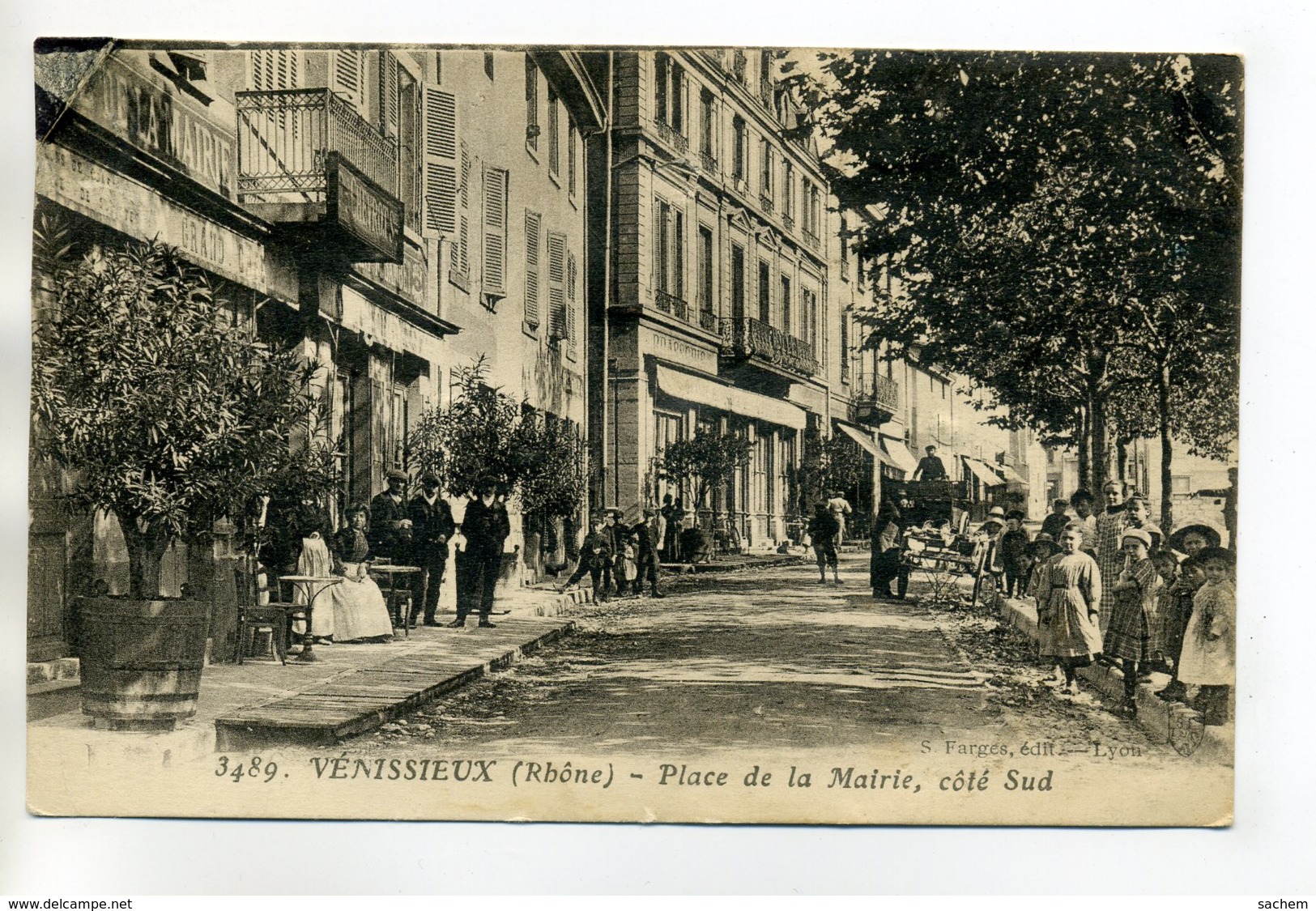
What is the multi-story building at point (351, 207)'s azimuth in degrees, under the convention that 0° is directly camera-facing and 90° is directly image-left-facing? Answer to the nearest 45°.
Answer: approximately 315°

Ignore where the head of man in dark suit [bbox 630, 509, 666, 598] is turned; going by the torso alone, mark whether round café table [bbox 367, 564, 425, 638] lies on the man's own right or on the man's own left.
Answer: on the man's own right

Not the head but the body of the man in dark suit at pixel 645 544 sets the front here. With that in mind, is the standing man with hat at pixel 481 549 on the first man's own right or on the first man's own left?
on the first man's own right

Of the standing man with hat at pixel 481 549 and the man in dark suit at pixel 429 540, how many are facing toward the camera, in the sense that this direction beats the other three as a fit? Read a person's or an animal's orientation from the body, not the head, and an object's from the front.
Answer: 2

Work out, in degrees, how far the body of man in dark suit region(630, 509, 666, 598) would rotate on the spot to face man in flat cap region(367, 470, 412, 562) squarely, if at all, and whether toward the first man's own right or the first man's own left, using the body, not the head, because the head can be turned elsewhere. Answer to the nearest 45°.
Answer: approximately 90° to the first man's own right

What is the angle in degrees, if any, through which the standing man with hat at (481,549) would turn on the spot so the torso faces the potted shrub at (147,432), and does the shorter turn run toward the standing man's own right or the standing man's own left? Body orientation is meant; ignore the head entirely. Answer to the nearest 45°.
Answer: approximately 45° to the standing man's own right

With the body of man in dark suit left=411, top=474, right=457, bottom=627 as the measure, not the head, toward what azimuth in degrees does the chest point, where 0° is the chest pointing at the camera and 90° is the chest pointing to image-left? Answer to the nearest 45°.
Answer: approximately 0°
